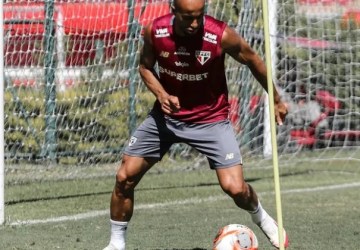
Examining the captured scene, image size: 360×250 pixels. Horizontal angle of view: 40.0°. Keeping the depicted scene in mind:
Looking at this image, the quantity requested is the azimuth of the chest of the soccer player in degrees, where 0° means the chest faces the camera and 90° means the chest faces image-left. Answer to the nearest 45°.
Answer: approximately 0°
